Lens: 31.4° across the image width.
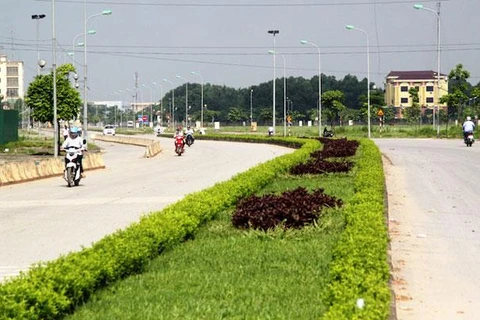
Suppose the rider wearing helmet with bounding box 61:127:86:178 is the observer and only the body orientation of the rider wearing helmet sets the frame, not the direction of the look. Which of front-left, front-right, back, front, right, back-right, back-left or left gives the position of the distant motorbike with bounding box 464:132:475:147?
back-left

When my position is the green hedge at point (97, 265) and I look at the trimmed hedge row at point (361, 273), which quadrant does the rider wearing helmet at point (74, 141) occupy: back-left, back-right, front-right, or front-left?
back-left

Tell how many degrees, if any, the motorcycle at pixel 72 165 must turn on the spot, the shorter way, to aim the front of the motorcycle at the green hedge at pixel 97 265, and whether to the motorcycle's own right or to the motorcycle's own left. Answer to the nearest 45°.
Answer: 0° — it already faces it

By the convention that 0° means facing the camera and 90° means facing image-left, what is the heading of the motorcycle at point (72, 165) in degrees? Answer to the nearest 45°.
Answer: approximately 0°

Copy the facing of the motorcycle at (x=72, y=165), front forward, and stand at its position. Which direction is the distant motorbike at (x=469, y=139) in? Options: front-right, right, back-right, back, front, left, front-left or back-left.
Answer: back-left

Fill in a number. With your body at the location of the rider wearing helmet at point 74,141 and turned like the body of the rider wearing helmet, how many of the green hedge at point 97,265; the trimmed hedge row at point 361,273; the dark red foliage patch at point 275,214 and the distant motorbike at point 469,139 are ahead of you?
3

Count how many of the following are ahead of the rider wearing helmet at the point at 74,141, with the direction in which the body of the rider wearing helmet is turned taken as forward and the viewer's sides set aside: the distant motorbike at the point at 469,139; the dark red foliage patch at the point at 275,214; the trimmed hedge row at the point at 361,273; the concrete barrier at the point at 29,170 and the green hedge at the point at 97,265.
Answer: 3

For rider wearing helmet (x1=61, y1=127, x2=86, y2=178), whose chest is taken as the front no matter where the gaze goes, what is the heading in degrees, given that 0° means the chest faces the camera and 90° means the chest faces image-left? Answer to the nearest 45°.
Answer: approximately 0°

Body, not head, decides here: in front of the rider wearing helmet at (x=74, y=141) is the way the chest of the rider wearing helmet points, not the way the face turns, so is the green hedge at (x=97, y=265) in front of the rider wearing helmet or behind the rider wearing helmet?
in front
